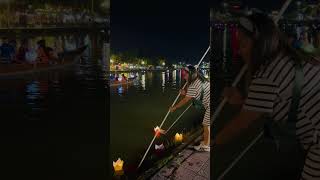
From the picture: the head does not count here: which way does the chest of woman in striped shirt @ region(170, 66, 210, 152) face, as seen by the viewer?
to the viewer's left
